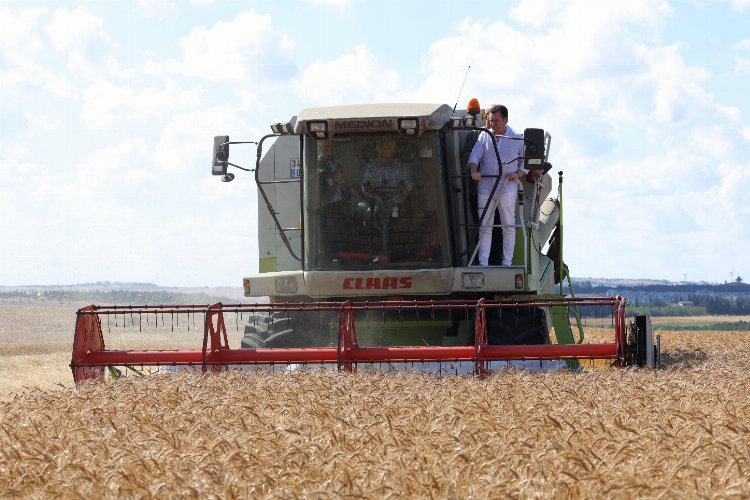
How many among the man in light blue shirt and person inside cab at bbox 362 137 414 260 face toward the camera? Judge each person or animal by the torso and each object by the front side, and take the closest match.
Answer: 2

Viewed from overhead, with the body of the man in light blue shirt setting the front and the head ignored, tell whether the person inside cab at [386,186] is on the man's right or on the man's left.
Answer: on the man's right

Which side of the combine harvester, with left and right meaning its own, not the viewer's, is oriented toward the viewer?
front

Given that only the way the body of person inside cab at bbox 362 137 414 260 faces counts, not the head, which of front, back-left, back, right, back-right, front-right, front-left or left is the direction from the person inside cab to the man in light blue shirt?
left
